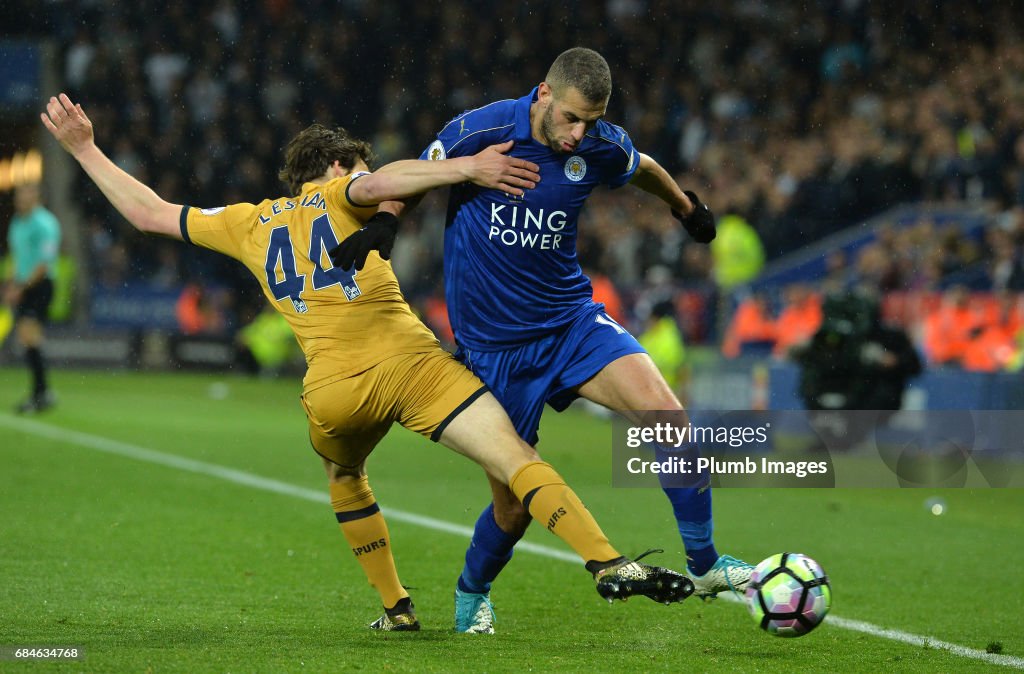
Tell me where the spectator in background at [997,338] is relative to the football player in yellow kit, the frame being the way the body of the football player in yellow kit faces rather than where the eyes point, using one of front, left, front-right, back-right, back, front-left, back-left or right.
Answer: front

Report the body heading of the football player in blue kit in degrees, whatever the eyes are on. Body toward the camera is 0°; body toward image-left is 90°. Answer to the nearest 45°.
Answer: approximately 315°

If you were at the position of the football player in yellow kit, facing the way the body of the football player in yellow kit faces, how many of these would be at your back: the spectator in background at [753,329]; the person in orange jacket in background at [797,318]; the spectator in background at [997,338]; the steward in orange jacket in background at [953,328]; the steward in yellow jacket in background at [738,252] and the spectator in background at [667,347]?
0

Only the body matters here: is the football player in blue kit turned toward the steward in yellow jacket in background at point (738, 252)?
no

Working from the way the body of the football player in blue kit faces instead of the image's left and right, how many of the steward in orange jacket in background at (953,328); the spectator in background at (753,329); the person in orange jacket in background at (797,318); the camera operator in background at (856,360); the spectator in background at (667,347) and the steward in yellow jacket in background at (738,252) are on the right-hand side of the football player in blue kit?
0

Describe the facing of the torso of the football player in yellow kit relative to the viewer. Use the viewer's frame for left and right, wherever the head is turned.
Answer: facing away from the viewer and to the right of the viewer

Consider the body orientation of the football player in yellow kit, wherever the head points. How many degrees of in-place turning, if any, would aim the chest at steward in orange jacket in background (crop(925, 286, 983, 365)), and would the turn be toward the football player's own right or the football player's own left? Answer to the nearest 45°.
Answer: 0° — they already face them

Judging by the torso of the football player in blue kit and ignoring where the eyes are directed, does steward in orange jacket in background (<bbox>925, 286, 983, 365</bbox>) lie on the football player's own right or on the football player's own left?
on the football player's own left

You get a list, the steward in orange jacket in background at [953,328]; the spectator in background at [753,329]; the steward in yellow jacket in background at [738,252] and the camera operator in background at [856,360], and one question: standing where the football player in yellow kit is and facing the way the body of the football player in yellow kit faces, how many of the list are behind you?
0

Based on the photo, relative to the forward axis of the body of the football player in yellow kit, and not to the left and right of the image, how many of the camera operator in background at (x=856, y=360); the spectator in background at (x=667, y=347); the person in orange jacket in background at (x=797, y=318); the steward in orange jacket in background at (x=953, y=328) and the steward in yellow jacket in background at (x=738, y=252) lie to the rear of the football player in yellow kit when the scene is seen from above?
0

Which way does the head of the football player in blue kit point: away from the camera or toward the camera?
toward the camera

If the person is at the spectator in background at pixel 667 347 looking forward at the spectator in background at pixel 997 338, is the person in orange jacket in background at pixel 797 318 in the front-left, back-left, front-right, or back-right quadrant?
front-left

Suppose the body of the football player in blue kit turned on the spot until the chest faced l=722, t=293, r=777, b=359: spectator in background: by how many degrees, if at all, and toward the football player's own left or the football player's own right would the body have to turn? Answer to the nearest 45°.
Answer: approximately 135° to the football player's own left

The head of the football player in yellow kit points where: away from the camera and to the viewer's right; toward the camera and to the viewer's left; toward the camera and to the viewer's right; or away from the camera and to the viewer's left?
away from the camera and to the viewer's right

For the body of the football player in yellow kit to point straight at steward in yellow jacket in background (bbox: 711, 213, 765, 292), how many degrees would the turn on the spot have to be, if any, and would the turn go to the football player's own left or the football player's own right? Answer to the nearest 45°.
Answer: approximately 45° to the football player's own left

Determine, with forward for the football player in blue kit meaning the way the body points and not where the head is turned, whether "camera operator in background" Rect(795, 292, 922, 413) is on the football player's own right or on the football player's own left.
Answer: on the football player's own left
